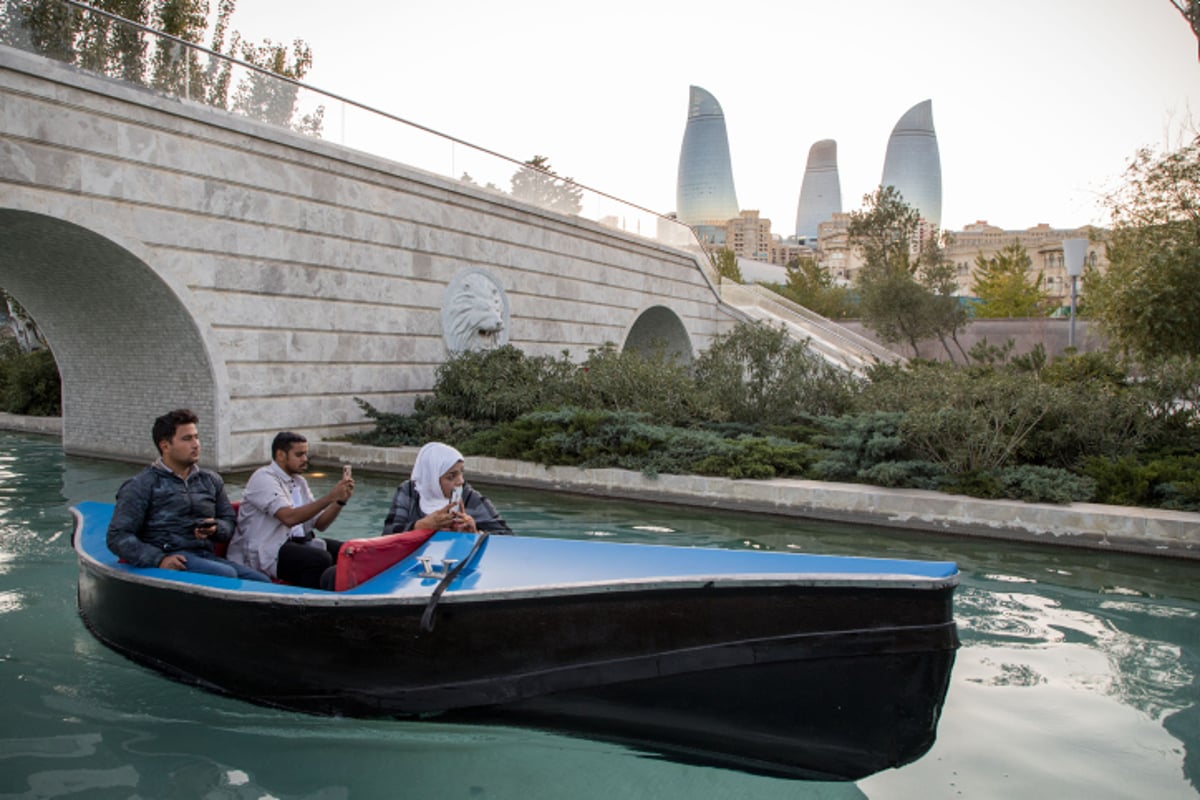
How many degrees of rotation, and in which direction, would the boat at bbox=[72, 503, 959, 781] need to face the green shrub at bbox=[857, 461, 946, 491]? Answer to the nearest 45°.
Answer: approximately 90° to its left

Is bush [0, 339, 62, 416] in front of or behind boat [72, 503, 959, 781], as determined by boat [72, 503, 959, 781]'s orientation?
behind

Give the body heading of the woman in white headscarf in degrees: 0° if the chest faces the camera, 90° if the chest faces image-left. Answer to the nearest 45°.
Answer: approximately 315°

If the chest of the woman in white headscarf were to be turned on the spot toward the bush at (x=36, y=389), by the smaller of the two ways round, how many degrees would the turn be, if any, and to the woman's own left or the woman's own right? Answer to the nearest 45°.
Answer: approximately 180°

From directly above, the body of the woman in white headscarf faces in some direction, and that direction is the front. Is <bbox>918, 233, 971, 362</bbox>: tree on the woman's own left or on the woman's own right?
on the woman's own left

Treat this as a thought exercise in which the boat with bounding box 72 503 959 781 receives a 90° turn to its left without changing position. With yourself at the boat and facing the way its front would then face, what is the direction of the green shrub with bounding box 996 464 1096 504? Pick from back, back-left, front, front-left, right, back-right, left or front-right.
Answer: front

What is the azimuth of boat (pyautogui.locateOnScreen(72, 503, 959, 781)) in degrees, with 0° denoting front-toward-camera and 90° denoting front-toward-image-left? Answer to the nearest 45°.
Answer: approximately 315°

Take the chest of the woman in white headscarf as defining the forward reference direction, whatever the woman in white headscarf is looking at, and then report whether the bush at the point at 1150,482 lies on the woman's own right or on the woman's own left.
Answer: on the woman's own left

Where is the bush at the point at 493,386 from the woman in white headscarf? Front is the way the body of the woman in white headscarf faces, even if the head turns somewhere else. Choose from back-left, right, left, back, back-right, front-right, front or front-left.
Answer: back-left

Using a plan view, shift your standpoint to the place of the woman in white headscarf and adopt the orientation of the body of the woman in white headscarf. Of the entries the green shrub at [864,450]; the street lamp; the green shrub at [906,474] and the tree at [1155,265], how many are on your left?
4

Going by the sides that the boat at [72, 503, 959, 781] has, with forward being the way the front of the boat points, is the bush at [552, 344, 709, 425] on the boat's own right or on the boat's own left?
on the boat's own left

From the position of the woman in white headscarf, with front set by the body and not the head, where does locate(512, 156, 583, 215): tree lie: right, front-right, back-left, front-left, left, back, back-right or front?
back-left
